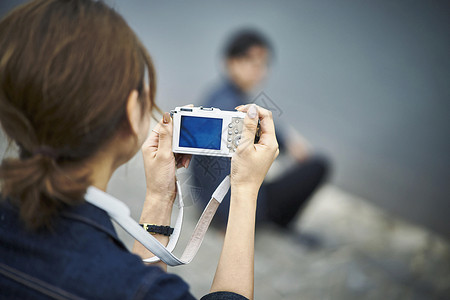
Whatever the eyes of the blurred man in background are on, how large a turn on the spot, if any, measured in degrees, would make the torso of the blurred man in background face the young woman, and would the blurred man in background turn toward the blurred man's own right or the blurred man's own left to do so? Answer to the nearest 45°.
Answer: approximately 45° to the blurred man's own right

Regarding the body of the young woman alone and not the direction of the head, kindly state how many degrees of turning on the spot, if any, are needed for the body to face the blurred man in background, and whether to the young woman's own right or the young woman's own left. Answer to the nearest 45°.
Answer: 0° — they already face them

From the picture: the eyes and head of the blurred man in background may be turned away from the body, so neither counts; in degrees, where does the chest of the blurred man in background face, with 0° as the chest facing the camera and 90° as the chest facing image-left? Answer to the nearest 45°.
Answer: approximately 315°

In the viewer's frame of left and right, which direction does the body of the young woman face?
facing away from the viewer and to the right of the viewer

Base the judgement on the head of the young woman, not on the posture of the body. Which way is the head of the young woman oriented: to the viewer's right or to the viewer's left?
to the viewer's right
